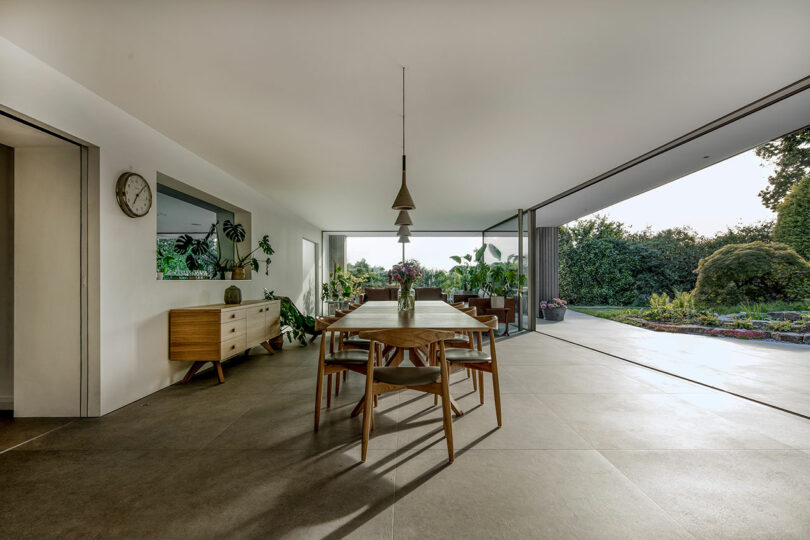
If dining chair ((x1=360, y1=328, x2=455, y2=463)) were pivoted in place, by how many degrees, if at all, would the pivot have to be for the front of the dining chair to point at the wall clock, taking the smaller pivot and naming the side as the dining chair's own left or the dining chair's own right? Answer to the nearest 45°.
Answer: approximately 90° to the dining chair's own left

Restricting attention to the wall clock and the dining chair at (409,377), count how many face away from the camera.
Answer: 1

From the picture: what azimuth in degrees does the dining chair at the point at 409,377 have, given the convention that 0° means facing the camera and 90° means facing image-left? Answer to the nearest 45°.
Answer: approximately 180°

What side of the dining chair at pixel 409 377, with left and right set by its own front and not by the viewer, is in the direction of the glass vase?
front

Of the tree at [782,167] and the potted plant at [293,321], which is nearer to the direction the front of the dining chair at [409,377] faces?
the potted plant

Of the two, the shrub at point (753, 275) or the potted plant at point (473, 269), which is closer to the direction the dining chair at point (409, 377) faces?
the potted plant

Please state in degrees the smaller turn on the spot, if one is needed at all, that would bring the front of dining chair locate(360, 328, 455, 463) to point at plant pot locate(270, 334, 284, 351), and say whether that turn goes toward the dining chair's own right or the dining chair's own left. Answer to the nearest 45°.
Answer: approximately 45° to the dining chair's own left

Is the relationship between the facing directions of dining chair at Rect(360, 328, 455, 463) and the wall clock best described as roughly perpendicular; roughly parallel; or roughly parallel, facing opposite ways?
roughly perpendicular

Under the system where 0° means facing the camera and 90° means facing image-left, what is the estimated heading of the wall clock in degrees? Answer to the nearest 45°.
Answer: approximately 315°

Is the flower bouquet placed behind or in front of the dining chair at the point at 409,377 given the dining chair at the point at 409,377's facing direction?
in front

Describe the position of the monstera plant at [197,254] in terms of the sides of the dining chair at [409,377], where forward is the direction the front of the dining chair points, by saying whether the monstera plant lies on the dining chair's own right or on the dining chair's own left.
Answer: on the dining chair's own left

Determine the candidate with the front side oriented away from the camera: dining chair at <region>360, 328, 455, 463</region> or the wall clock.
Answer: the dining chair

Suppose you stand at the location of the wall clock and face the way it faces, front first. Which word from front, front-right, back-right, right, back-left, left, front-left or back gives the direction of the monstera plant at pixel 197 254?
left

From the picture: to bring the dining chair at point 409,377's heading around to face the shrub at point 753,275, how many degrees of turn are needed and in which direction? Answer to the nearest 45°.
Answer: approximately 45° to its right

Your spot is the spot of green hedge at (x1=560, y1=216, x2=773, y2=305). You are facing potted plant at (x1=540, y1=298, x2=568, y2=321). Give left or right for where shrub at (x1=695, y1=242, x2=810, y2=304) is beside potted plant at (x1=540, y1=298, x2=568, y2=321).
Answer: left

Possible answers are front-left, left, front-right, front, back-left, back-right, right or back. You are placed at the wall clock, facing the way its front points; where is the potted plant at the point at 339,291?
left
